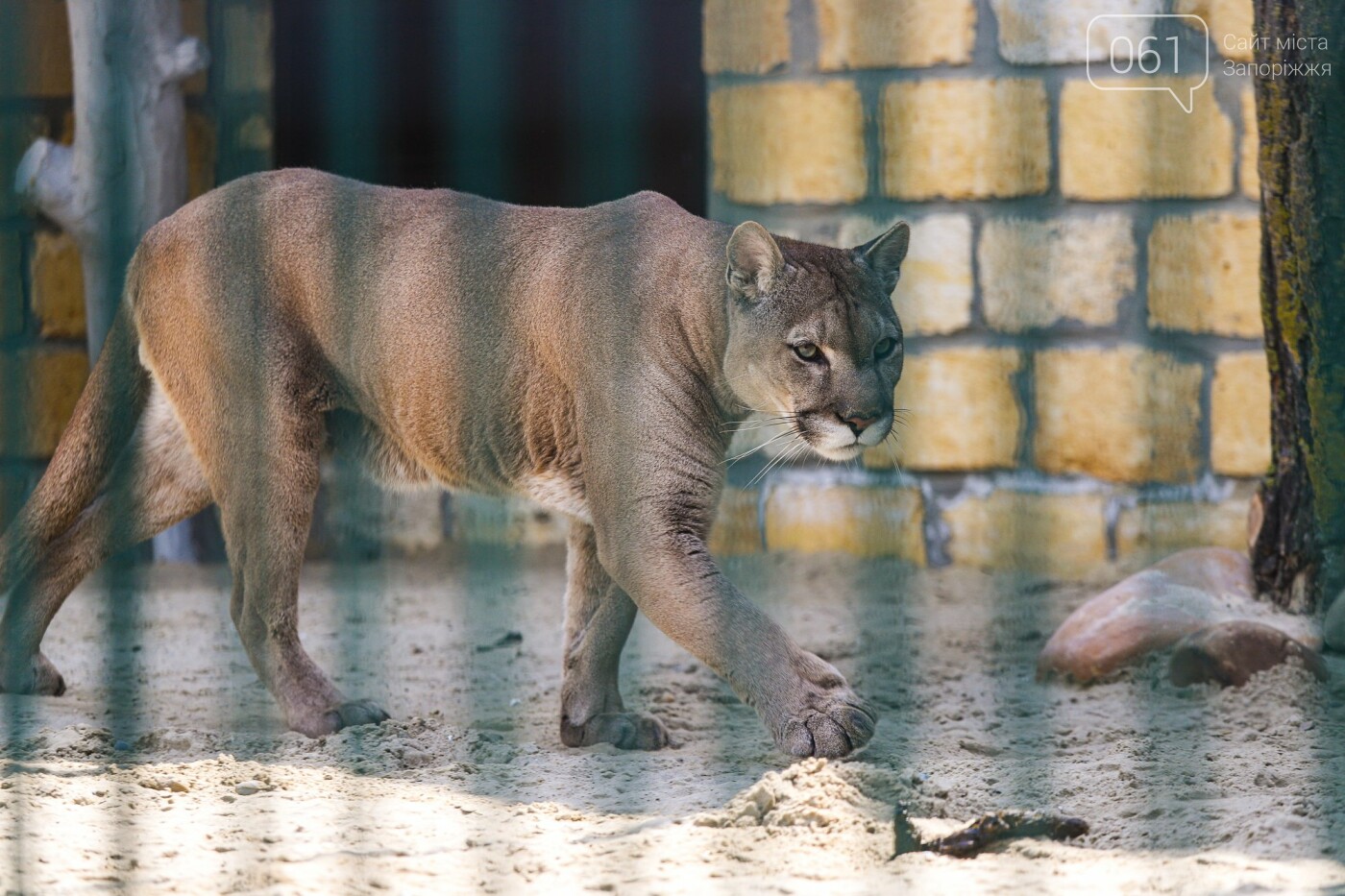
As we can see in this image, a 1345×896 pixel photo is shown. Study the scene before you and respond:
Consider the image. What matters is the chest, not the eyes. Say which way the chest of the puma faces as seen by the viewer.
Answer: to the viewer's right

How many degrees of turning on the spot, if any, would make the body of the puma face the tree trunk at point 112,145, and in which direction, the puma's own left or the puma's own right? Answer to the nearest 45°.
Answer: approximately 135° to the puma's own left

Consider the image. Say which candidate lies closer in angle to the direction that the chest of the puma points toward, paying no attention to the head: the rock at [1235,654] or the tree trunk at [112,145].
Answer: the rock

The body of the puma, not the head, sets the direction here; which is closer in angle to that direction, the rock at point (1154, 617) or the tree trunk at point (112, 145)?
the rock

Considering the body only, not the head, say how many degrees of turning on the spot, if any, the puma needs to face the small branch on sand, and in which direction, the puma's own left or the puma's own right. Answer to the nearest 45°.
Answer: approximately 45° to the puma's own right

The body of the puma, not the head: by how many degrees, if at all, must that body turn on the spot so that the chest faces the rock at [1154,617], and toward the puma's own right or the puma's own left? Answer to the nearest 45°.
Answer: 0° — it already faces it

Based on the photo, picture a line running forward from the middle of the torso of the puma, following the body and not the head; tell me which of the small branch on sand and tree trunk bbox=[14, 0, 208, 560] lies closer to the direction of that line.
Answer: the small branch on sand
